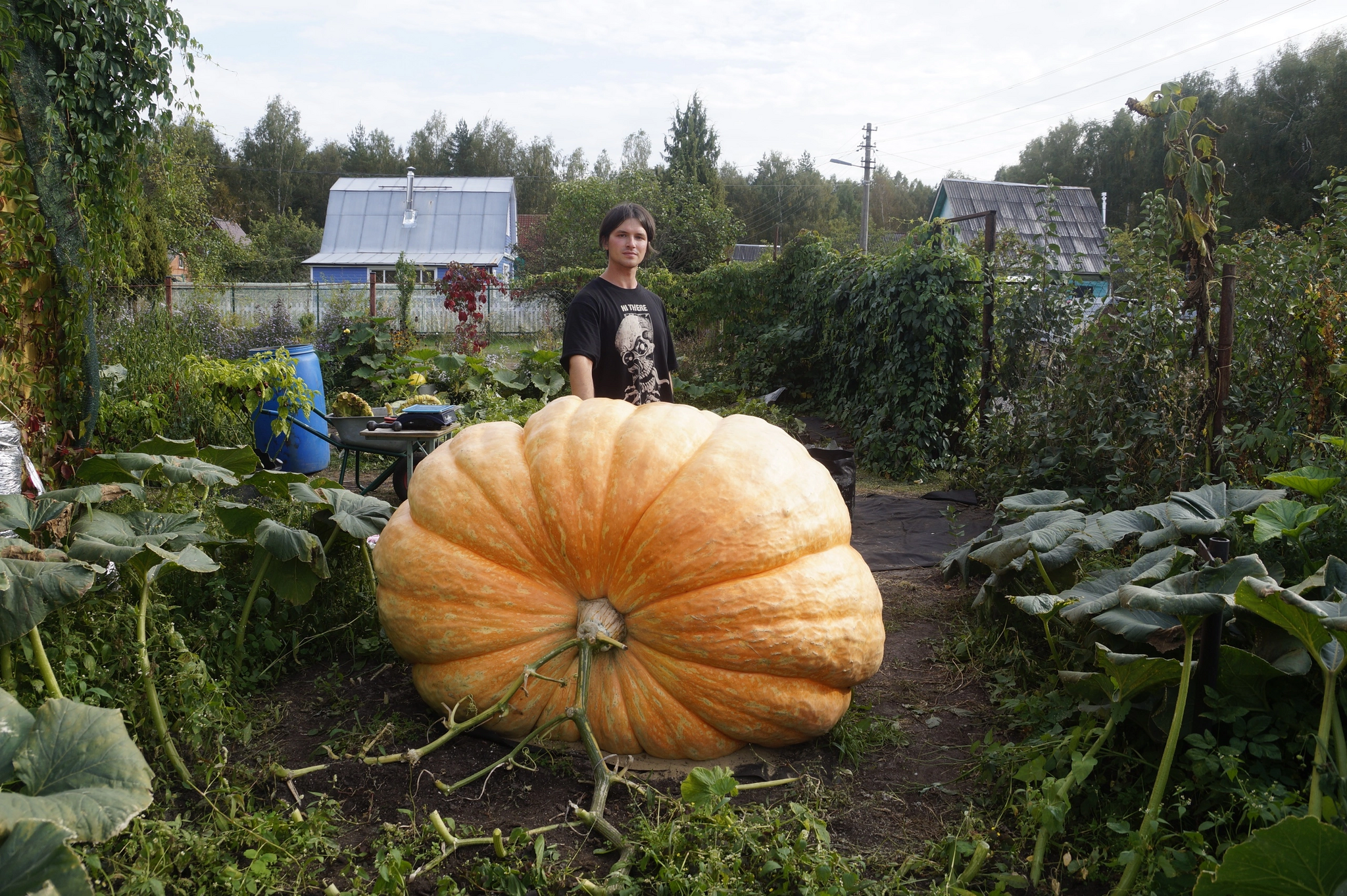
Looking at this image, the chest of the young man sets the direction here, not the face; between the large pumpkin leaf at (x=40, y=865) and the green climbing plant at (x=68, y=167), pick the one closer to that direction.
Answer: the large pumpkin leaf

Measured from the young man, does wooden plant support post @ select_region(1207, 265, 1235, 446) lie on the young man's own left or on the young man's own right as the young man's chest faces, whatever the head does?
on the young man's own left

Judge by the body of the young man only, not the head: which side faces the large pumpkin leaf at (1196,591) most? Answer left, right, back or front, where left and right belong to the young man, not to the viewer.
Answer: front

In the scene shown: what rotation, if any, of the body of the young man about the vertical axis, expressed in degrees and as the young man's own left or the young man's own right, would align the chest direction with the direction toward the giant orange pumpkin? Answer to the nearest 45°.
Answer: approximately 45° to the young man's own right

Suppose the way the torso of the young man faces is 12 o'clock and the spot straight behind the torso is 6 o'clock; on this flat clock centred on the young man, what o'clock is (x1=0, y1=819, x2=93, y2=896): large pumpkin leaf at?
The large pumpkin leaf is roughly at 2 o'clock from the young man.

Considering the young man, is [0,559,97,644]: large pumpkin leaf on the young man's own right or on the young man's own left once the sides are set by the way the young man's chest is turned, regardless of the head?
on the young man's own right

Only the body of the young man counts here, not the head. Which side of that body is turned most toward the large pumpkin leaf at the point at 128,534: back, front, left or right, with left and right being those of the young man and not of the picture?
right

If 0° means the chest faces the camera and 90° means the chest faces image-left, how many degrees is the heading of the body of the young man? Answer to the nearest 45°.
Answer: approximately 315°
